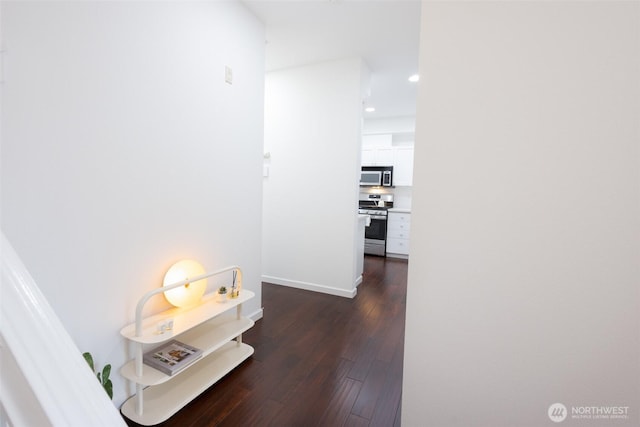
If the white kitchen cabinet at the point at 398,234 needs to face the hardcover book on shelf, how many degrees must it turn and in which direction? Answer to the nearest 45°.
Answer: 0° — it already faces it

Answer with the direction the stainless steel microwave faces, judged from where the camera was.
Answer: facing the viewer

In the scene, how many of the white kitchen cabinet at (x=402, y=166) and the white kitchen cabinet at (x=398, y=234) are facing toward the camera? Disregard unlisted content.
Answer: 2

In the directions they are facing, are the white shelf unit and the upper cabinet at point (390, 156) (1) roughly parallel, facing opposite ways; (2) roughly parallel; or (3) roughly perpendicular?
roughly perpendicular

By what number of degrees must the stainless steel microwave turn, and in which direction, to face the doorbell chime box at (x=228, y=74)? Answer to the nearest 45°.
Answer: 0° — it already faces it

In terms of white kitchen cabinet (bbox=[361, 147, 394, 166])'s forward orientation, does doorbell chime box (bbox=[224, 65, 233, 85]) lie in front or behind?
in front

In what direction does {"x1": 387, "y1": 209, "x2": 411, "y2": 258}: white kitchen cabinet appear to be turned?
toward the camera

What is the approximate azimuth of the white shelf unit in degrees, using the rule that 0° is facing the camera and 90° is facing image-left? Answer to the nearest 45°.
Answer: approximately 315°

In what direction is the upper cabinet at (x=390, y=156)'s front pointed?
toward the camera

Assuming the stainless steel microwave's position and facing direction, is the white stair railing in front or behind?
in front

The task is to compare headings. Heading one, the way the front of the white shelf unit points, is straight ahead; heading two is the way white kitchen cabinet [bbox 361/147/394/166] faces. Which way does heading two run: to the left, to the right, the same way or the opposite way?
to the right

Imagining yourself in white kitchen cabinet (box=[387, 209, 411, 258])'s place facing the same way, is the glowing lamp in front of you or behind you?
in front
